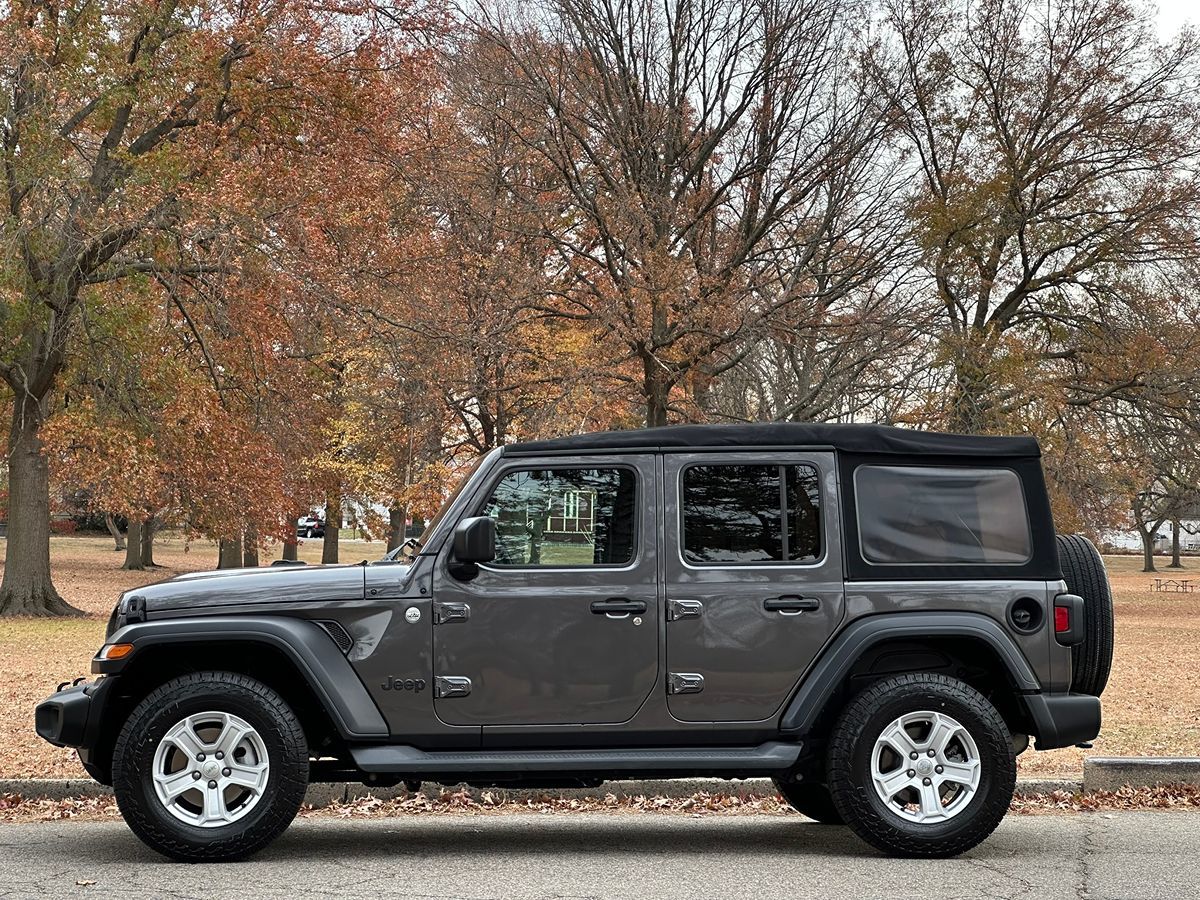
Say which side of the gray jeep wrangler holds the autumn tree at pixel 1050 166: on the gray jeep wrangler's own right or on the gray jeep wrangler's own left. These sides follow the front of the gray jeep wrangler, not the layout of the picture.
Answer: on the gray jeep wrangler's own right

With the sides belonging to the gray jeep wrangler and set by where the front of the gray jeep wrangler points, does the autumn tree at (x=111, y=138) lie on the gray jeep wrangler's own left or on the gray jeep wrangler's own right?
on the gray jeep wrangler's own right

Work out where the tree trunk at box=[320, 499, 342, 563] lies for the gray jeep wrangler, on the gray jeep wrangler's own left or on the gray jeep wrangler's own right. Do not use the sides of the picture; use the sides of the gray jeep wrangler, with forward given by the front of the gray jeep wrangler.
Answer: on the gray jeep wrangler's own right

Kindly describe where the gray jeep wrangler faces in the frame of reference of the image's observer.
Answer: facing to the left of the viewer

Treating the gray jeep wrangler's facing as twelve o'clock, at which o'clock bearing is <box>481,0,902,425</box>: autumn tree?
The autumn tree is roughly at 3 o'clock from the gray jeep wrangler.
